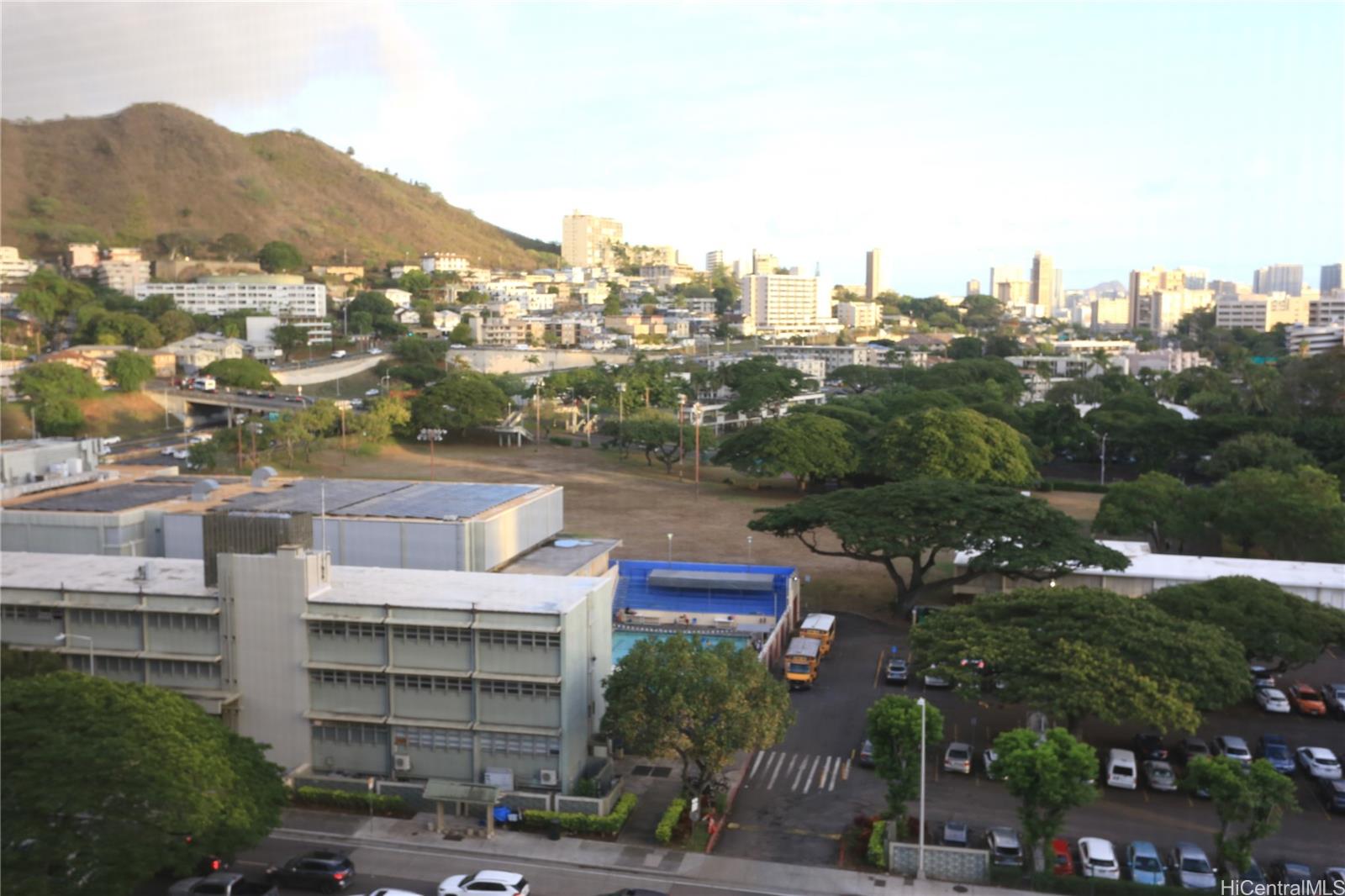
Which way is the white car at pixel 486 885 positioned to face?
to the viewer's left

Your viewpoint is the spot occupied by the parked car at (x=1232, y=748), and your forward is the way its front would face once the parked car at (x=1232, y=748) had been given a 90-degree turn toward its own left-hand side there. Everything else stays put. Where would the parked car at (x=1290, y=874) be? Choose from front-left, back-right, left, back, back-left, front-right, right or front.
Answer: back-right

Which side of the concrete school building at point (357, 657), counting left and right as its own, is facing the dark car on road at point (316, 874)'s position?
front

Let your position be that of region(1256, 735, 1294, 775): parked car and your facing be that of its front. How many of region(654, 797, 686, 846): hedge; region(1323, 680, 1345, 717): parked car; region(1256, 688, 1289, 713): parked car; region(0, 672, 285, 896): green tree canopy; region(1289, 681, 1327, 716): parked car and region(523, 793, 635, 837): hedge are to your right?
3

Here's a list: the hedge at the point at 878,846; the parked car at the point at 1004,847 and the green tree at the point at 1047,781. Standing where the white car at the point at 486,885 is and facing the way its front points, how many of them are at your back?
3

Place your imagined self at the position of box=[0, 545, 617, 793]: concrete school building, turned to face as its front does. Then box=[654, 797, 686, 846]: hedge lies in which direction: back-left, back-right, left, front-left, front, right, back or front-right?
front-left

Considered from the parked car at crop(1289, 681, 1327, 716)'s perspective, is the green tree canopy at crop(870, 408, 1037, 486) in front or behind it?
behind

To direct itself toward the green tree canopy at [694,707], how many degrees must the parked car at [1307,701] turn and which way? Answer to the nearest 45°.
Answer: approximately 90° to its right

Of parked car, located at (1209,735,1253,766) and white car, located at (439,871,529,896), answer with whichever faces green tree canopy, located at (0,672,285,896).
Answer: the white car

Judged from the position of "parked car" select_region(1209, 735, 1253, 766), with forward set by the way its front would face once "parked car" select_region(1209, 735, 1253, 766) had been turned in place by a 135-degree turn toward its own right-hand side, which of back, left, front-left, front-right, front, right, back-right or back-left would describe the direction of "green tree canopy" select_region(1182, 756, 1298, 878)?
left

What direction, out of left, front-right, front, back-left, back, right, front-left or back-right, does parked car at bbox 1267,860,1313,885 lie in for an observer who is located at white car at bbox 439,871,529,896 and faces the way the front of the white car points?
back

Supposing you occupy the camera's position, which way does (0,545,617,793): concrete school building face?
facing the viewer

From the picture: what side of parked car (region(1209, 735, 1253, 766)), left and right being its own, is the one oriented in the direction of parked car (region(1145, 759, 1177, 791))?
right

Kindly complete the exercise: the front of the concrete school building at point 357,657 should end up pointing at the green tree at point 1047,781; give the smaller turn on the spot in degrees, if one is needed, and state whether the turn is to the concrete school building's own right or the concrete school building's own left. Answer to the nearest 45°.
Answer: approximately 45° to the concrete school building's own left

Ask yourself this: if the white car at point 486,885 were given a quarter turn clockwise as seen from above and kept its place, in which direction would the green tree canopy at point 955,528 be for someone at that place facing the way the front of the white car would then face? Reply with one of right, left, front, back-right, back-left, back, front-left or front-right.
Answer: front-right

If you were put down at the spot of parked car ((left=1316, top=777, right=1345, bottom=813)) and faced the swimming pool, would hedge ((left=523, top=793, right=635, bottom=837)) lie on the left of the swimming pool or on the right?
left

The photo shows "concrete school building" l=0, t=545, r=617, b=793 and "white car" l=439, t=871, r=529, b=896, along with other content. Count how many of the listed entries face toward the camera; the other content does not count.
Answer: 1

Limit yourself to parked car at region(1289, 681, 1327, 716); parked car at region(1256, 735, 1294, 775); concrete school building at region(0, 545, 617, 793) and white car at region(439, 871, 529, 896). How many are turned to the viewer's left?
1
